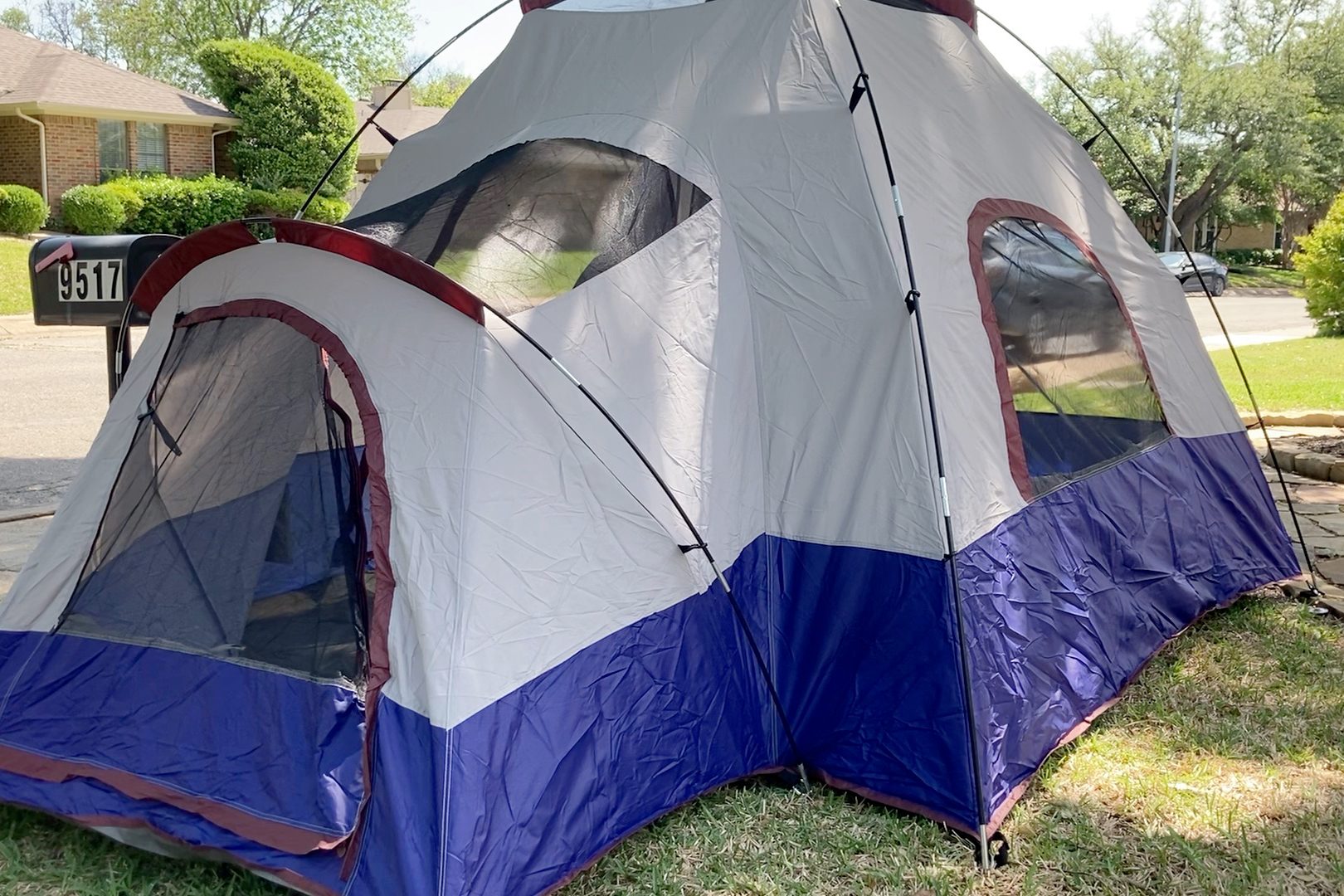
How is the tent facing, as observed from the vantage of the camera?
facing the viewer and to the left of the viewer

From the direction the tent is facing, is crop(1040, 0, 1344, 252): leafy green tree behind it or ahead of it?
behind

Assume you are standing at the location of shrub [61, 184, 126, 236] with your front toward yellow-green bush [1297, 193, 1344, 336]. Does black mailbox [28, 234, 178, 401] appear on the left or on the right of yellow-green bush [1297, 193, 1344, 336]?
right

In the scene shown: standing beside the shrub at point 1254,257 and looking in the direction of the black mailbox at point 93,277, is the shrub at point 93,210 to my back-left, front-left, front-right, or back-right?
front-right

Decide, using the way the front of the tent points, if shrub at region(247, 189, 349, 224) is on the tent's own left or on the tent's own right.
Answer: on the tent's own right

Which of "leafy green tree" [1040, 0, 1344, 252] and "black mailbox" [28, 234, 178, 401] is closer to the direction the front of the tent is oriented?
the black mailbox

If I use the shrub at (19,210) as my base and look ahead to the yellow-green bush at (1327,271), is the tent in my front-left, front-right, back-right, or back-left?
front-right

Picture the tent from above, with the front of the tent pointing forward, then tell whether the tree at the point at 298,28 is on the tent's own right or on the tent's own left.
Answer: on the tent's own right

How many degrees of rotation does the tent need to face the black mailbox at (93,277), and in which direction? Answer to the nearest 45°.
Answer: approximately 90° to its right

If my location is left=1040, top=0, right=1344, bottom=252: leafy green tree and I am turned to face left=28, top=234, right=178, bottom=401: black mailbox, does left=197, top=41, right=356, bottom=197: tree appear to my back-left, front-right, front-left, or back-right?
front-right

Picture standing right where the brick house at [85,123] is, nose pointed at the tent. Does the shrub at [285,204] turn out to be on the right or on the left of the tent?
left

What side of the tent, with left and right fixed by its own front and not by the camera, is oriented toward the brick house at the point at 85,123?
right
